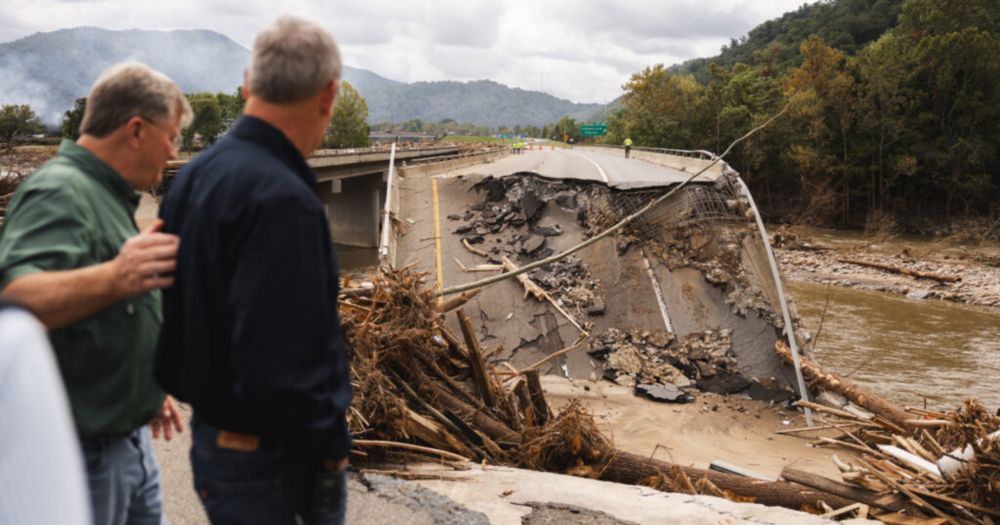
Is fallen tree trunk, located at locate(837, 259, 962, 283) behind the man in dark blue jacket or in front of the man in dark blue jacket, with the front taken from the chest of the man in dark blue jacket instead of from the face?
in front

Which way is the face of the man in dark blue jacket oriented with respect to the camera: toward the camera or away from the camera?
away from the camera

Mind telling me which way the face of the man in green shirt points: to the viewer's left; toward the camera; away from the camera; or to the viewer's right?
to the viewer's right

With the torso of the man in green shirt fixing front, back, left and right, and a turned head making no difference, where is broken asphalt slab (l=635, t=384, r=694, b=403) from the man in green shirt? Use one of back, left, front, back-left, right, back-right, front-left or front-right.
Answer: front-left

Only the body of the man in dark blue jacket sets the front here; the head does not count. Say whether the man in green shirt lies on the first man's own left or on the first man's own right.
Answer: on the first man's own left

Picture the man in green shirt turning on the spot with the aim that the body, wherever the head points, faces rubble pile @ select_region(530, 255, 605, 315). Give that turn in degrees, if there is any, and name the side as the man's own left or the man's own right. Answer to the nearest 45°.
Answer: approximately 45° to the man's own left

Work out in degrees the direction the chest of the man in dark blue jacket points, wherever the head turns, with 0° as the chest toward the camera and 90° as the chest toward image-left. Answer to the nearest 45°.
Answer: approximately 225°

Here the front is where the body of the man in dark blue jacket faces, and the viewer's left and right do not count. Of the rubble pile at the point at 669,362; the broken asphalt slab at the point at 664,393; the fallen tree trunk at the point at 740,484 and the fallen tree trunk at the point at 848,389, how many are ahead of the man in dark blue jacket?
4

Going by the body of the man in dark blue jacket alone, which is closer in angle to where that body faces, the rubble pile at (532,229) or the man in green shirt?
the rubble pile

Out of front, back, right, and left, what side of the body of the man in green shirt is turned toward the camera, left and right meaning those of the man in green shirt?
right

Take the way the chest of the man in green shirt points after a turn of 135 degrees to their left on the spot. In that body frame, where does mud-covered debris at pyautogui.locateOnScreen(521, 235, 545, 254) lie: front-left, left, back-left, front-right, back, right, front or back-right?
right

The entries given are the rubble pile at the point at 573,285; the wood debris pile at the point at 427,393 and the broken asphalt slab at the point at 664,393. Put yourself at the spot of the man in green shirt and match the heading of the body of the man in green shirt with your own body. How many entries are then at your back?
0

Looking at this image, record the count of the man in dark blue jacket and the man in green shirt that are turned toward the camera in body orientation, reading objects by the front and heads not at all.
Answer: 0

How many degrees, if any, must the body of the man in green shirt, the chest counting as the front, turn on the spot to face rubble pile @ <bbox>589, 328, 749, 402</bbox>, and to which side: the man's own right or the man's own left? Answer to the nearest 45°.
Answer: approximately 45° to the man's own left

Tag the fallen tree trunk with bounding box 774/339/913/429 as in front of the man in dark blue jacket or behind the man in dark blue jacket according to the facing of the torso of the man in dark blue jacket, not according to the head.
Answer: in front

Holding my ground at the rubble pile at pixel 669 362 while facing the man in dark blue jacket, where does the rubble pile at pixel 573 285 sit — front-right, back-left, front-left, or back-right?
back-right
